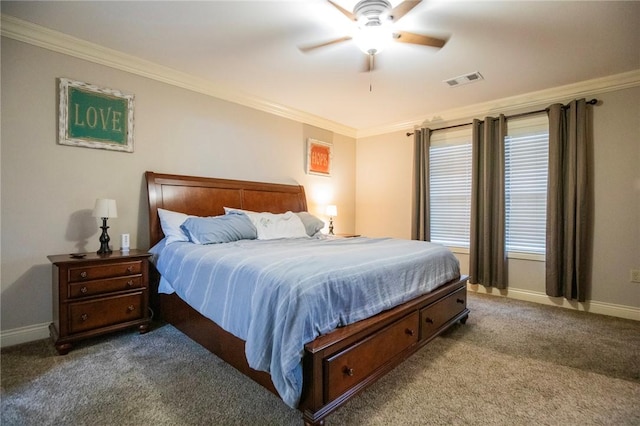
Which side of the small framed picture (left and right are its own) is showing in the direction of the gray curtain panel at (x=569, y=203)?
front

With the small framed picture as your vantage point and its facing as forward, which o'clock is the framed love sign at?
The framed love sign is roughly at 3 o'clock from the small framed picture.

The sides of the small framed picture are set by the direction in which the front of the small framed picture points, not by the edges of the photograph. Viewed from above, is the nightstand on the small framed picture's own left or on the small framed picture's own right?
on the small framed picture's own right

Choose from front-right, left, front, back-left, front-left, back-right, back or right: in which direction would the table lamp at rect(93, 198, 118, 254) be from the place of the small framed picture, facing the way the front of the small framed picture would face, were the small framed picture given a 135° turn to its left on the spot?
back-left

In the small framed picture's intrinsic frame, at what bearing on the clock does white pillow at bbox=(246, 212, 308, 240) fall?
The white pillow is roughly at 2 o'clock from the small framed picture.

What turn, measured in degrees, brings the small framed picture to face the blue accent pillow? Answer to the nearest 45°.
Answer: approximately 90° to its right

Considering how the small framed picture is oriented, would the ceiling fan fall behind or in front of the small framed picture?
in front

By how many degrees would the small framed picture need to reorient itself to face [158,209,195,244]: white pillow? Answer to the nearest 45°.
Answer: approximately 90° to its right

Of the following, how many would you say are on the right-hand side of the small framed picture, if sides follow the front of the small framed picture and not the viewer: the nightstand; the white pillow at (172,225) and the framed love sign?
3

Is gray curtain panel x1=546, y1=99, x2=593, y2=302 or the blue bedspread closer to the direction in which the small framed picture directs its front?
the gray curtain panel

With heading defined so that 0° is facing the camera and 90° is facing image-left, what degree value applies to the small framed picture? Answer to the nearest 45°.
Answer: approximately 315°

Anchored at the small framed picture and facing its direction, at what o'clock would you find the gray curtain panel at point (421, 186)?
The gray curtain panel is roughly at 11 o'clock from the small framed picture.

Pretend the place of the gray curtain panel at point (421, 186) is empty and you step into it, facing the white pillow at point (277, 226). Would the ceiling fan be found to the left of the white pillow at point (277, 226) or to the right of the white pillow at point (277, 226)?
left
